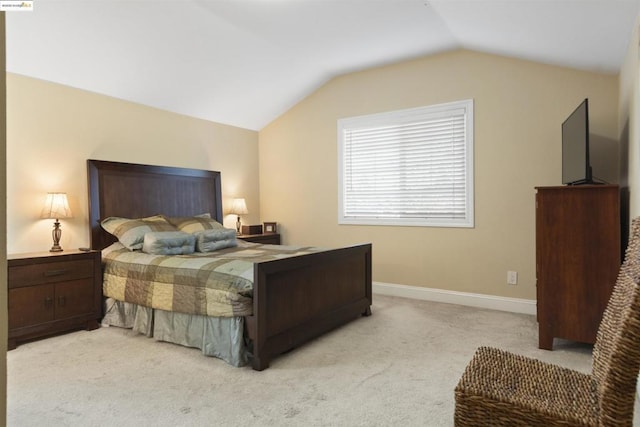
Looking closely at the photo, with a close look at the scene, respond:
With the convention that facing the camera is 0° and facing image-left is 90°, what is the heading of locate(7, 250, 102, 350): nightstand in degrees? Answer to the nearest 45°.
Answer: approximately 315°

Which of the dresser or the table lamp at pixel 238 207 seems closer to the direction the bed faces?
the dresser

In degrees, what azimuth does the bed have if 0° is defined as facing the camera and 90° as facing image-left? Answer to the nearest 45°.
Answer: approximately 315°

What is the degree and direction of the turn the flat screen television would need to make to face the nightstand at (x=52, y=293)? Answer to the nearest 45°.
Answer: approximately 45° to its left

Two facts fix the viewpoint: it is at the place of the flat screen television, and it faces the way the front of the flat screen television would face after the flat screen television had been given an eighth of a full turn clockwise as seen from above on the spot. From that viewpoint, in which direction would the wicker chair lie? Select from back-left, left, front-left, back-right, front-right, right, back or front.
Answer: back-left

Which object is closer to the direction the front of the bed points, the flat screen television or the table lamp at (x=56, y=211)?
the flat screen television

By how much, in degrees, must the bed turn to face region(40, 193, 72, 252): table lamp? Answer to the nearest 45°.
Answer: approximately 135° to its right

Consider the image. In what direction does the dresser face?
to the viewer's left

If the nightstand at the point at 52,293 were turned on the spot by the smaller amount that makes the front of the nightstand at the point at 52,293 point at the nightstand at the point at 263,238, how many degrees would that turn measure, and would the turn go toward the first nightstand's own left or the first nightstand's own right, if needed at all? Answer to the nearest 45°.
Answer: approximately 45° to the first nightstand's own left

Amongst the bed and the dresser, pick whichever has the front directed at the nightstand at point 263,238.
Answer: the dresser
